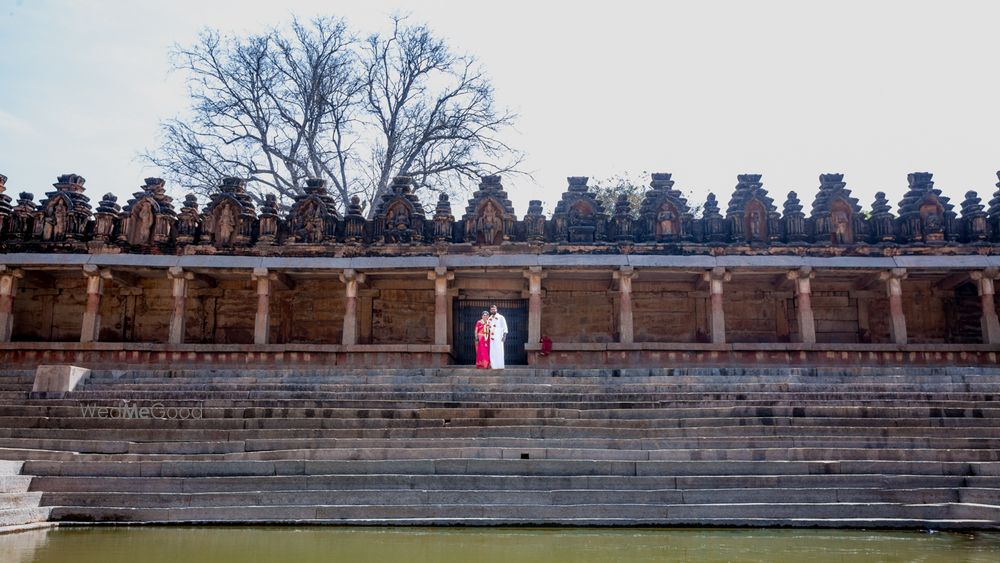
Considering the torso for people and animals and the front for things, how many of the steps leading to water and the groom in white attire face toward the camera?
2

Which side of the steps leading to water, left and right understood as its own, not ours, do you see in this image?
front

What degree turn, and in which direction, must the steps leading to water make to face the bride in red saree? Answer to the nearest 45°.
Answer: approximately 180°

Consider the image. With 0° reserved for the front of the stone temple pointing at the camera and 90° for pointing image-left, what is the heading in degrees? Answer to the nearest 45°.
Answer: approximately 0°

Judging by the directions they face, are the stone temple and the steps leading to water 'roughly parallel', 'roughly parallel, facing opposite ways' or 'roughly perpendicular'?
roughly parallel

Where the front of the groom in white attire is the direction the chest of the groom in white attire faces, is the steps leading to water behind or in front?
in front

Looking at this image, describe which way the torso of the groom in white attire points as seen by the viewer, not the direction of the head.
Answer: toward the camera

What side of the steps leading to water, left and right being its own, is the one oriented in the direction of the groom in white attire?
back
